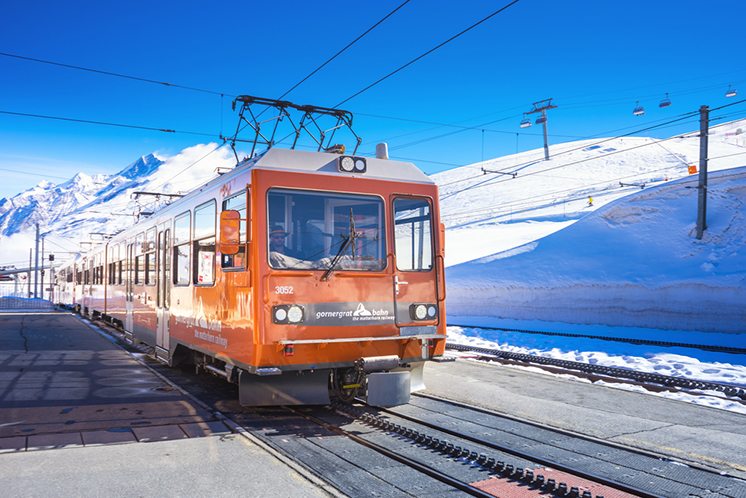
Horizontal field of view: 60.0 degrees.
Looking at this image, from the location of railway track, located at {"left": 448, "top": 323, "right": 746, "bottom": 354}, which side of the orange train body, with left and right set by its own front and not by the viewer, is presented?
left

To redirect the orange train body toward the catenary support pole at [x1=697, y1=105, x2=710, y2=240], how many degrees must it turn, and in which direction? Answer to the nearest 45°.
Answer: approximately 90° to its left

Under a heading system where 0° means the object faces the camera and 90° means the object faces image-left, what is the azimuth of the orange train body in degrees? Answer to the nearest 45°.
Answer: approximately 315°
